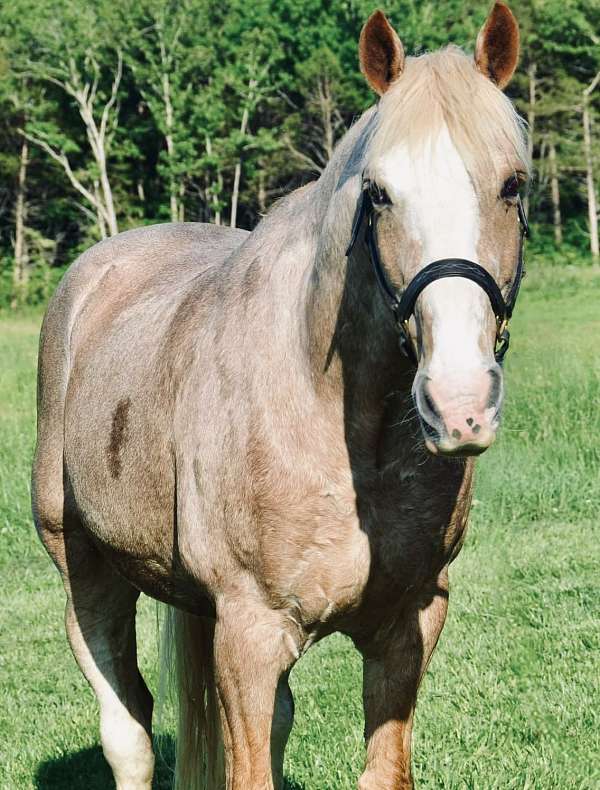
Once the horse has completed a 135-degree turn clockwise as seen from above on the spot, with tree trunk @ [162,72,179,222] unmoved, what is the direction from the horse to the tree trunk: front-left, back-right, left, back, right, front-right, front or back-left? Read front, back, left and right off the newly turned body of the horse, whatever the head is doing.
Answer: right

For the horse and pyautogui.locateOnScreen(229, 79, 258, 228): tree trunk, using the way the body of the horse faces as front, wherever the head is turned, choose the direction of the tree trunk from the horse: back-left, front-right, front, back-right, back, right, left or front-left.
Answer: back-left

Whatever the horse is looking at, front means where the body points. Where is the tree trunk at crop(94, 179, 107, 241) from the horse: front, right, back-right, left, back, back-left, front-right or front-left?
back-left

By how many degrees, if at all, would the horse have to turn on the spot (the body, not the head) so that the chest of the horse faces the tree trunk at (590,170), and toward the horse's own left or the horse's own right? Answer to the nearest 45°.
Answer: approximately 135° to the horse's own left

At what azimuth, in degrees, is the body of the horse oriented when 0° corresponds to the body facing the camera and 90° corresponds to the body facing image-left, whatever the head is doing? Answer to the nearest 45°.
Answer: approximately 315°

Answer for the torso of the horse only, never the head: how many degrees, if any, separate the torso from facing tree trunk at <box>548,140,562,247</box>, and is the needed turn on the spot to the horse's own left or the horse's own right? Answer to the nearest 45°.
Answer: approximately 135° to the horse's own left
